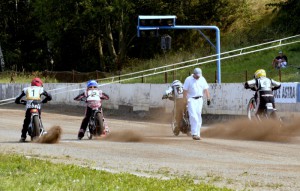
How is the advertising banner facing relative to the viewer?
toward the camera

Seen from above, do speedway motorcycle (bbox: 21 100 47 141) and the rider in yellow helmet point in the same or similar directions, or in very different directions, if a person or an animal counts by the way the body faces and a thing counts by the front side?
same or similar directions

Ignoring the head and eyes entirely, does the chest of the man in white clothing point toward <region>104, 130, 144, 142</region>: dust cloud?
no

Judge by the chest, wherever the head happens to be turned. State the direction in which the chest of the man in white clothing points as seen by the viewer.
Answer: toward the camera

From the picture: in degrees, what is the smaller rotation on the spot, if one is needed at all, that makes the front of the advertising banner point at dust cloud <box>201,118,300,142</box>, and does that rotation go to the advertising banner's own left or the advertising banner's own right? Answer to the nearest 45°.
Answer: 0° — it already faces it

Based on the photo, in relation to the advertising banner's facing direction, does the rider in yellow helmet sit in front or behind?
in front

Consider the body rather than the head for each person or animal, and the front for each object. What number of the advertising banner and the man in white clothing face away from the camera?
0
